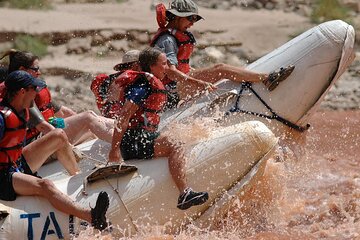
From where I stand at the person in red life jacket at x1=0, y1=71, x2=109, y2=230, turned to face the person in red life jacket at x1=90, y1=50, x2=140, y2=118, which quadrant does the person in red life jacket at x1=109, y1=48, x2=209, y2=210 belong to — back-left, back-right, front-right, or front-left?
front-right

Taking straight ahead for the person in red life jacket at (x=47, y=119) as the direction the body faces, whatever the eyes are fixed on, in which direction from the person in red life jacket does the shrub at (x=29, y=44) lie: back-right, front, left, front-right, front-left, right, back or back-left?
left

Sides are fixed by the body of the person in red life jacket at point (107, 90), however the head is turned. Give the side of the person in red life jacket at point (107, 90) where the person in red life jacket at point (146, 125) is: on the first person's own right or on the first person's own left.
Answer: on the first person's own right

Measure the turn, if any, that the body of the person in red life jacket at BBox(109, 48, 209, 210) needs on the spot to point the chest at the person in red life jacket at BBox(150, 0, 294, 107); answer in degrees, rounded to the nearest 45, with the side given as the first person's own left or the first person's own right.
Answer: approximately 90° to the first person's own left

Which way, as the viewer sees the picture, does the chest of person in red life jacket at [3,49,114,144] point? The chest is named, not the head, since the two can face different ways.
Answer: to the viewer's right

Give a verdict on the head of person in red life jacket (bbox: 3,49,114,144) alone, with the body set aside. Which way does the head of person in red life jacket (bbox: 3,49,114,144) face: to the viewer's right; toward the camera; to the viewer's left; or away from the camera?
to the viewer's right

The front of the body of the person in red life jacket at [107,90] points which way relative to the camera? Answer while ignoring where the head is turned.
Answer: to the viewer's right

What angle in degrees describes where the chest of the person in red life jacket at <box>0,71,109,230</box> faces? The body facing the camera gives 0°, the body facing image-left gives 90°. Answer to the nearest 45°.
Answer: approximately 270°

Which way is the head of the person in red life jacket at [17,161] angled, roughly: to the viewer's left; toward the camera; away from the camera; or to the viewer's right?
to the viewer's right

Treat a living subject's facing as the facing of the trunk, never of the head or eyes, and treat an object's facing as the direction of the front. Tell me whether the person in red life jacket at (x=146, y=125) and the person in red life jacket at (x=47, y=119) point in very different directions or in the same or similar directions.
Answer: same or similar directions

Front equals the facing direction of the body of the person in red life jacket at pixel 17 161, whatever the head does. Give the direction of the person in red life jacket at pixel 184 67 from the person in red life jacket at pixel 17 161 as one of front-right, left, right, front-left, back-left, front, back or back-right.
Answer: front-left

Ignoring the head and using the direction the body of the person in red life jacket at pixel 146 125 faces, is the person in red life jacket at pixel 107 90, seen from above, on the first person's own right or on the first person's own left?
on the first person's own left
